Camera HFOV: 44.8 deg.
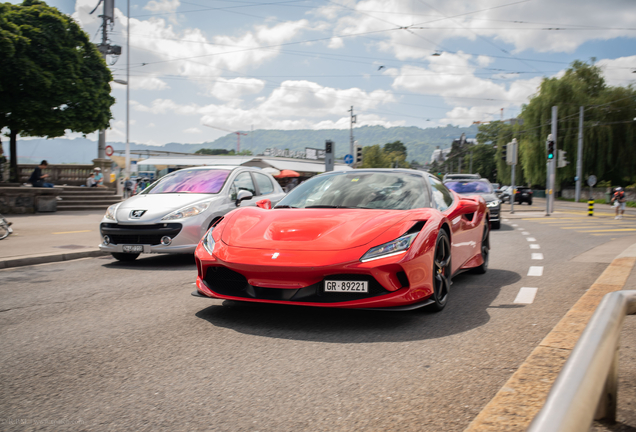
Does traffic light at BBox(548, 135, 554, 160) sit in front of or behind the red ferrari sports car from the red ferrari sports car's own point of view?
behind

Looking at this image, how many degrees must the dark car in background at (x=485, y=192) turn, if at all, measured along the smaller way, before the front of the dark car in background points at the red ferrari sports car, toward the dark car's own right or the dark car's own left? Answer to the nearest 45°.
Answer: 0° — it already faces it

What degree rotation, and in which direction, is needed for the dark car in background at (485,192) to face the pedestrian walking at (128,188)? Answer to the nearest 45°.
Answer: approximately 135° to its right

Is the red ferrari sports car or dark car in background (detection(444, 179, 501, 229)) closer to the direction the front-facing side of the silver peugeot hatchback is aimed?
the red ferrari sports car

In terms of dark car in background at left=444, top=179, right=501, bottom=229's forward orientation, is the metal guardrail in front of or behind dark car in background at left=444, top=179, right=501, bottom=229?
in front

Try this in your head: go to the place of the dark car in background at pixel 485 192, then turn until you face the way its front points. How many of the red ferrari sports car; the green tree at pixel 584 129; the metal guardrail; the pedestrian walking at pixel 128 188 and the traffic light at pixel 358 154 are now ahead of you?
2

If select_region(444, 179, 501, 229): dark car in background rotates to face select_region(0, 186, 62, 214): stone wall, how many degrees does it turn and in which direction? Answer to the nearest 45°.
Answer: approximately 90° to its right

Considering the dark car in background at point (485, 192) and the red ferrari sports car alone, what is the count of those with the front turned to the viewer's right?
0

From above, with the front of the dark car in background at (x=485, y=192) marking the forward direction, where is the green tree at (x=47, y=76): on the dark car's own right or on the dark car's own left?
on the dark car's own right

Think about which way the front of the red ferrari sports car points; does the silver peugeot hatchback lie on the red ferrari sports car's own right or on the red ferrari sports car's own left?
on the red ferrari sports car's own right

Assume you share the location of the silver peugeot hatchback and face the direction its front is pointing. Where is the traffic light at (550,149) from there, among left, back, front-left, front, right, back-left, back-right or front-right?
back
